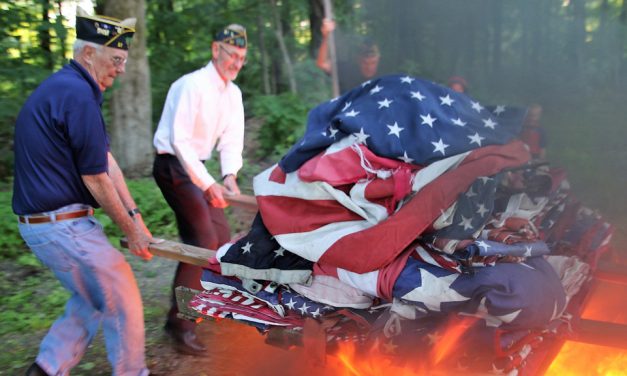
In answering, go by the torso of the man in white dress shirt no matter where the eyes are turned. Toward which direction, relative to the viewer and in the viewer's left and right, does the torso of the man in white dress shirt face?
facing the viewer and to the right of the viewer

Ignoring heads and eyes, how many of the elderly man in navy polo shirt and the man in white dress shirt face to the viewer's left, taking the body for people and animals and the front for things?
0

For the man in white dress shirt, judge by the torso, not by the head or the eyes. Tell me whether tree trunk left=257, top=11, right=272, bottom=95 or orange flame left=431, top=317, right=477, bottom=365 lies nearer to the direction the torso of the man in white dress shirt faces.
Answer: the orange flame

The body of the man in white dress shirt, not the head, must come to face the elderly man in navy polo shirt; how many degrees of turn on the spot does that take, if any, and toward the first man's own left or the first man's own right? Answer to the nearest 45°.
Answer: approximately 90° to the first man's own right

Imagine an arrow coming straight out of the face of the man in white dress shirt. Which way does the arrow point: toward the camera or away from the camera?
toward the camera

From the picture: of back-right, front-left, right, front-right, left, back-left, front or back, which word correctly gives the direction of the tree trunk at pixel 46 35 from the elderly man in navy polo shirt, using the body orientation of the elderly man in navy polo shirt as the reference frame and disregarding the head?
left

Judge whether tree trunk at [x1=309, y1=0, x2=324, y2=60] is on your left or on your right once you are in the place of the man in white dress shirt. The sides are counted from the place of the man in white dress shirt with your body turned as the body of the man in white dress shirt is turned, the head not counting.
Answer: on your left

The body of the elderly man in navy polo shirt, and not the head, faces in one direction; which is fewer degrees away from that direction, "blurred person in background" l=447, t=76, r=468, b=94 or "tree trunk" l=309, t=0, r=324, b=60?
the blurred person in background

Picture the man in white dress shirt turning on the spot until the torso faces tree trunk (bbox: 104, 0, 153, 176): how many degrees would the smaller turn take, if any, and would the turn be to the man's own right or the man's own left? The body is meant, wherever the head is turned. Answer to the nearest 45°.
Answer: approximately 135° to the man's own left

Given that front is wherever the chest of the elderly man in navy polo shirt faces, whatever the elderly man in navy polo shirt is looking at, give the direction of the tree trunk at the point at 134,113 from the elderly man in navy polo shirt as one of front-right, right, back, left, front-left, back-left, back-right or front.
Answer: left

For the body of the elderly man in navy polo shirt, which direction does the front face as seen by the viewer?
to the viewer's right

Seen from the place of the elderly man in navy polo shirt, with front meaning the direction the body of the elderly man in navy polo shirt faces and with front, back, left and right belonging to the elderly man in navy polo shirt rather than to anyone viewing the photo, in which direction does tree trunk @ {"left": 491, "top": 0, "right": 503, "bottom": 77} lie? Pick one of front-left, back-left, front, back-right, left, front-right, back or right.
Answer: front
